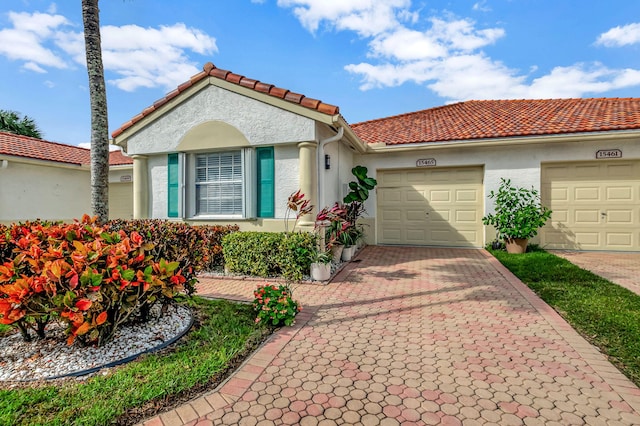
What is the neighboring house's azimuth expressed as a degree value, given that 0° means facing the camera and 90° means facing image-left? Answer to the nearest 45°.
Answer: approximately 0°

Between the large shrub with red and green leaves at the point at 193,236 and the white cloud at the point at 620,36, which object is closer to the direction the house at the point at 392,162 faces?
the large shrub with red and green leaves

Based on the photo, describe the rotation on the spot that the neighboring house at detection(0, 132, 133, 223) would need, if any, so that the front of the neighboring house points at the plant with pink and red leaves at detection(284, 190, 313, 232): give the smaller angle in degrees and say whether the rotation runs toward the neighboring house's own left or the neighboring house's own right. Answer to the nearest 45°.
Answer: approximately 45° to the neighboring house's own left

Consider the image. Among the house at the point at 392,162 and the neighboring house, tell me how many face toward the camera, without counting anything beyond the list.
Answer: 2

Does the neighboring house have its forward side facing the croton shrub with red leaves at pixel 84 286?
yes

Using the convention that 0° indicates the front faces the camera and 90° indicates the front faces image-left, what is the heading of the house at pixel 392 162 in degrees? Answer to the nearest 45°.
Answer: approximately 0°

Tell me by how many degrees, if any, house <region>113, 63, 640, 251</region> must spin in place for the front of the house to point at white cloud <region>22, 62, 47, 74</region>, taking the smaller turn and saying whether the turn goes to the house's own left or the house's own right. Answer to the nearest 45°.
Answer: approximately 90° to the house's own right
